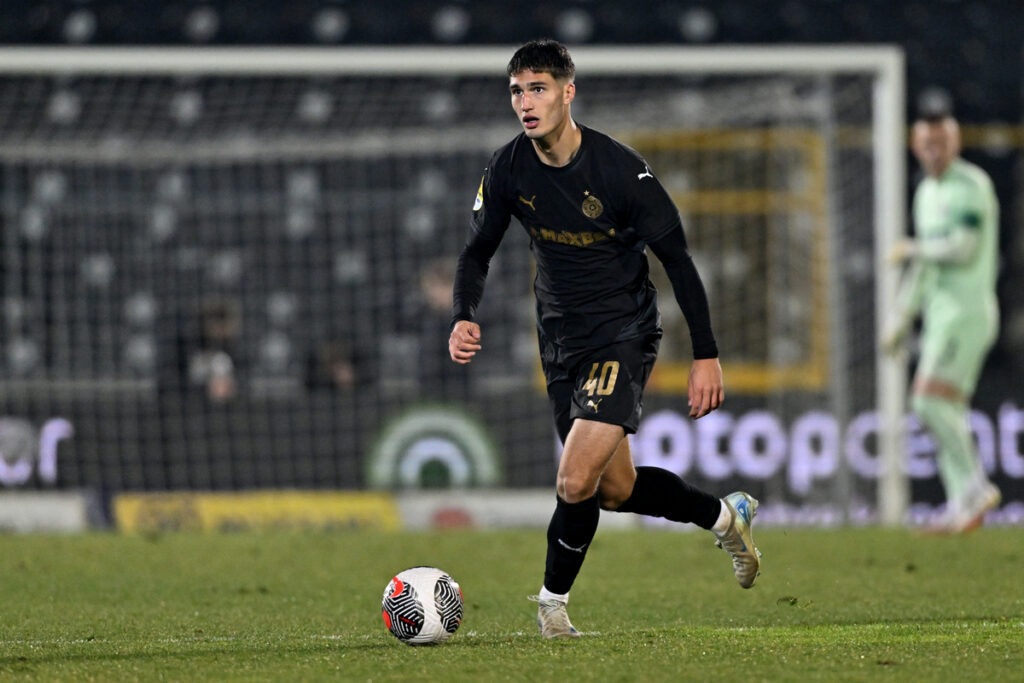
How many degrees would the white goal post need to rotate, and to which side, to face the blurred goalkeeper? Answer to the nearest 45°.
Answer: approximately 45° to its left

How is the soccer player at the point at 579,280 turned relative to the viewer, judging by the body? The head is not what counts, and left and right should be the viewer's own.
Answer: facing the viewer and to the left of the viewer

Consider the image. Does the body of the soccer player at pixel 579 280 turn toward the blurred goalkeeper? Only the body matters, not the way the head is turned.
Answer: no

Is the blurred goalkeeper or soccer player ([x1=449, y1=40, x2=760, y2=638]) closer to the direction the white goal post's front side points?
the soccer player

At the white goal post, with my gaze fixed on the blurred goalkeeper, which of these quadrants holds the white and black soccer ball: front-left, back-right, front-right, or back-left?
front-right

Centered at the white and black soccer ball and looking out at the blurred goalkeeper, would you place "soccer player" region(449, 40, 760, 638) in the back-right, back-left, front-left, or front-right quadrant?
front-right

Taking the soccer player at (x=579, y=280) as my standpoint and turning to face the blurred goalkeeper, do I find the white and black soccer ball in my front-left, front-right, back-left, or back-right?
back-left

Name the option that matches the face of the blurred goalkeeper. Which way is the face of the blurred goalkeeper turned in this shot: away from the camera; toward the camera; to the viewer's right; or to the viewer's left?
toward the camera

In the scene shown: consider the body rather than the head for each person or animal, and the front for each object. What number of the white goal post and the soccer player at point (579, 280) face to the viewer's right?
0

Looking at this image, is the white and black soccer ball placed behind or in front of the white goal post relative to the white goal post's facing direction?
in front

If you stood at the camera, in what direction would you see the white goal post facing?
facing the viewer

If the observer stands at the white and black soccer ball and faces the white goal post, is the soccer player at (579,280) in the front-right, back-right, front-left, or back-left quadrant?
front-right

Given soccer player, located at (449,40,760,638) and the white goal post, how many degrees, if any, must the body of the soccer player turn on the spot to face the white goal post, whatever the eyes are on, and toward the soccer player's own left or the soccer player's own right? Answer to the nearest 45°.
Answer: approximately 135° to the soccer player's own right

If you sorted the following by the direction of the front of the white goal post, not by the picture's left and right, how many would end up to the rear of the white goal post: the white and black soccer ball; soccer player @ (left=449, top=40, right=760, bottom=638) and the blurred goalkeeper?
0
